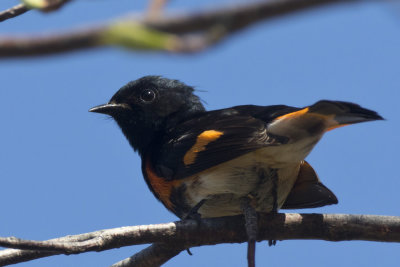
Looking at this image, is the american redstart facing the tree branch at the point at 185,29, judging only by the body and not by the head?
no

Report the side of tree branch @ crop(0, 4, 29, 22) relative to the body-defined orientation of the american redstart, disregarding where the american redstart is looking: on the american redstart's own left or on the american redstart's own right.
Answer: on the american redstart's own left

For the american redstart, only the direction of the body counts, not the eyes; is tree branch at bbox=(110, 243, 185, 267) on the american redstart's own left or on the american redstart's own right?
on the american redstart's own left

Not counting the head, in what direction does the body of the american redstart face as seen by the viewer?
to the viewer's left
